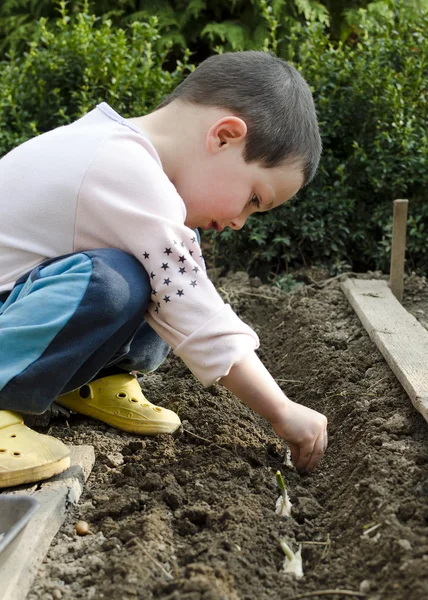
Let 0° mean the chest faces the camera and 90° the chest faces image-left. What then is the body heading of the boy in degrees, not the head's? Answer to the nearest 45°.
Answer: approximately 270°

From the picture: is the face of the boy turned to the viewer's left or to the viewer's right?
to the viewer's right

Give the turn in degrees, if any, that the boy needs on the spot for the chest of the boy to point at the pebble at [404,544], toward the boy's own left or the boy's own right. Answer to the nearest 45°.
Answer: approximately 45° to the boy's own right

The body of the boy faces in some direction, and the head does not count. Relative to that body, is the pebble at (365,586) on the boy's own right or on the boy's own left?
on the boy's own right
